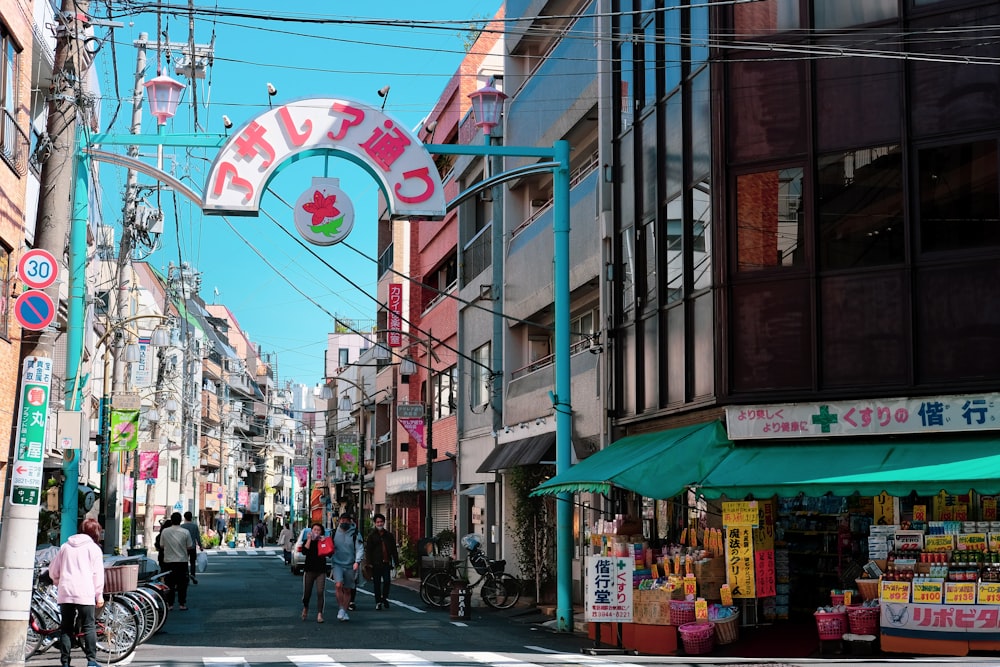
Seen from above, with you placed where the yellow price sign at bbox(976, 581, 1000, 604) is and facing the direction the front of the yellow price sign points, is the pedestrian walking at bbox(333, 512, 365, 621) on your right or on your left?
on your right

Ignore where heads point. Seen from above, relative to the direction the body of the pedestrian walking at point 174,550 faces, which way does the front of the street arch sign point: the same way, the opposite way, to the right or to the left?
the opposite way

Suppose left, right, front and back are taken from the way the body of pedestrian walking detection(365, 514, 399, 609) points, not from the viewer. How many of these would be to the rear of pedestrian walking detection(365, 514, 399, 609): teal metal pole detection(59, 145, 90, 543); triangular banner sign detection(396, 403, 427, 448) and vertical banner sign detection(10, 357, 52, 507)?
1

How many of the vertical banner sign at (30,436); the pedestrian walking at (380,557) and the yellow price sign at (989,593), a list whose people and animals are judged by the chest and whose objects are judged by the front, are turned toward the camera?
3

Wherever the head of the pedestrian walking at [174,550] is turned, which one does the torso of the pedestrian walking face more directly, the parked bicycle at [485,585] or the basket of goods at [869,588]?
the parked bicycle

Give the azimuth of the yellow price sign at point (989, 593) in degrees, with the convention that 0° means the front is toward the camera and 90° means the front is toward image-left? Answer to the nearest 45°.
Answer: approximately 0°

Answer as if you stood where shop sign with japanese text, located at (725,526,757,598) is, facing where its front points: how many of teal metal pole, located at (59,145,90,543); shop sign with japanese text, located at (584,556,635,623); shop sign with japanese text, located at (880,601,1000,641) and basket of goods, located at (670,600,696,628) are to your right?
3
